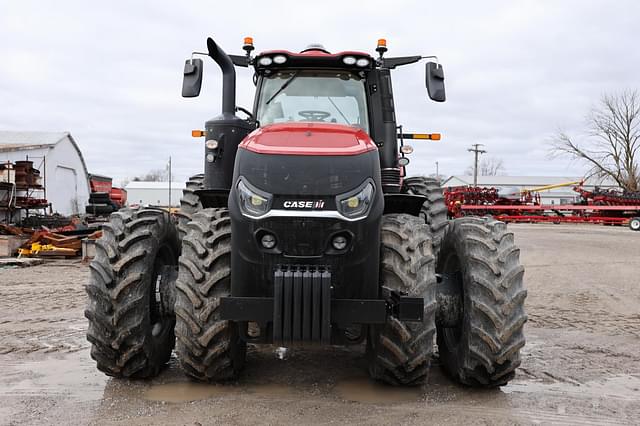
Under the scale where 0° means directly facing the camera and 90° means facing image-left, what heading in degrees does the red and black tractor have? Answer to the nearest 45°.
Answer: approximately 0°

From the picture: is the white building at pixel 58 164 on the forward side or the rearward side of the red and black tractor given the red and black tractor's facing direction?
on the rearward side
